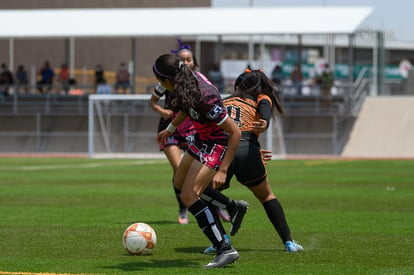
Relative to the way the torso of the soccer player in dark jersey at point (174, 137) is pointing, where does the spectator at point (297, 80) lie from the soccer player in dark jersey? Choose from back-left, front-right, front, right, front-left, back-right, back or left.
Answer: back-left

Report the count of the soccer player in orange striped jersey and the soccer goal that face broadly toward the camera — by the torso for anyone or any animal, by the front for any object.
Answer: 1

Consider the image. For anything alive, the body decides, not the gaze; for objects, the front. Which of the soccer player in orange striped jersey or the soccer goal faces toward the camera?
the soccer goal

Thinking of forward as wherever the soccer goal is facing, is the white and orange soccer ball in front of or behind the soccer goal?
in front

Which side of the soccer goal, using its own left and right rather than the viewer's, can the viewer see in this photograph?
front

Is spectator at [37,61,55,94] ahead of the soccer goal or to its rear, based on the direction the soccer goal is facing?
to the rear

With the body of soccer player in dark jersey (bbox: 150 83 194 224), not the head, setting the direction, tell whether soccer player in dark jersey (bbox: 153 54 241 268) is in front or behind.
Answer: in front

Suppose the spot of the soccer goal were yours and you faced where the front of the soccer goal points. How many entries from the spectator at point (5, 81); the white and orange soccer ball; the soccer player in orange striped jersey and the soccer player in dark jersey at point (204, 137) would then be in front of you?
3

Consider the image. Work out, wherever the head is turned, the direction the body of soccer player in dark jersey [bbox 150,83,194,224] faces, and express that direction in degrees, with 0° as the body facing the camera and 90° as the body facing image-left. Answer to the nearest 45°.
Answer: approximately 315°

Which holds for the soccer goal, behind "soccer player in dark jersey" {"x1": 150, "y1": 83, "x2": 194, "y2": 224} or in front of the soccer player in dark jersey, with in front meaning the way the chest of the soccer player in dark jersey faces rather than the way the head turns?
behind

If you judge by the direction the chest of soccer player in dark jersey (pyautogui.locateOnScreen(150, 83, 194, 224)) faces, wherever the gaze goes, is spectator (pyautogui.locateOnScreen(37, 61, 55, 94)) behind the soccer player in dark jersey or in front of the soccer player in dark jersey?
behind

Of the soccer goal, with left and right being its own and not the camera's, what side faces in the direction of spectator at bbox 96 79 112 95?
back
